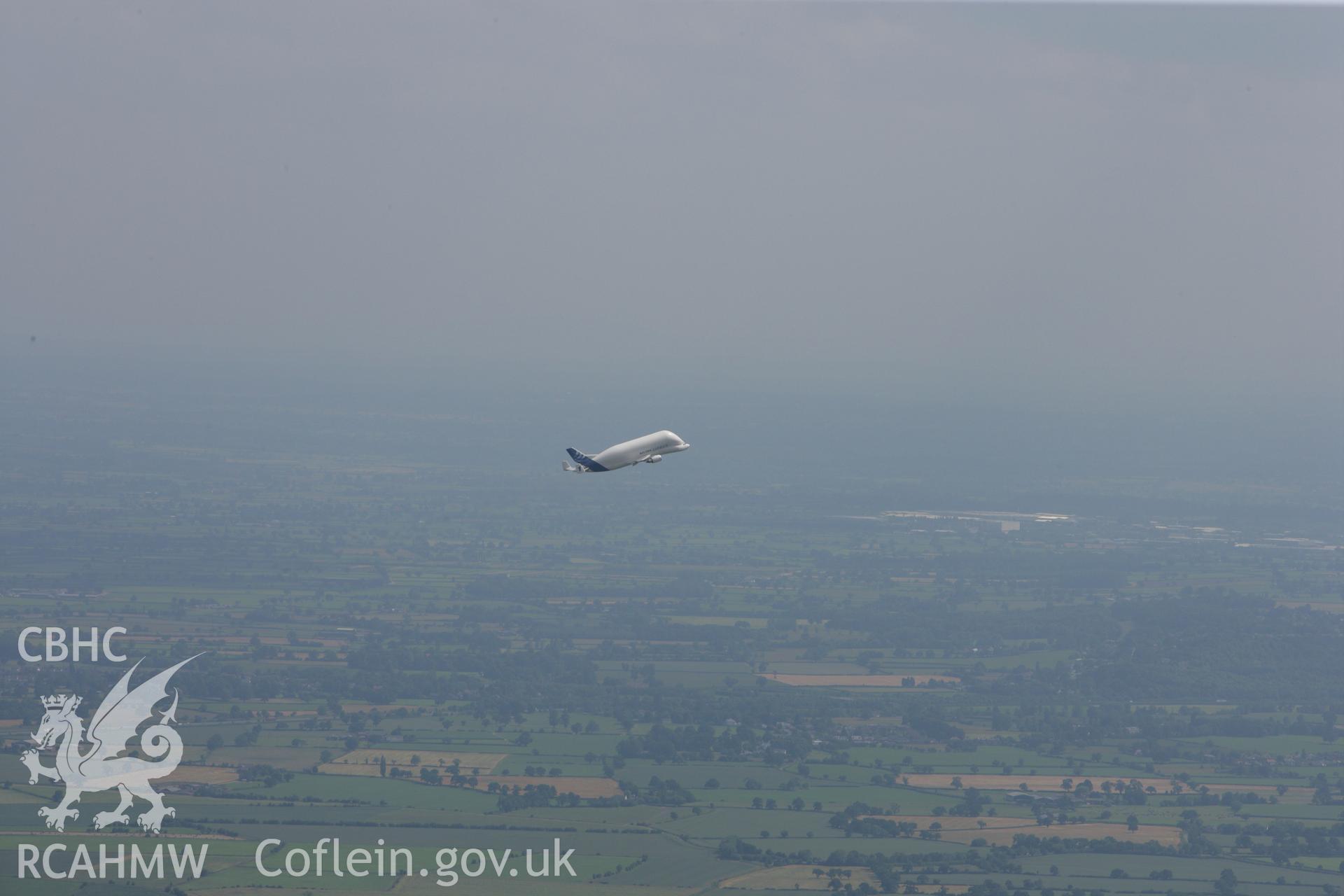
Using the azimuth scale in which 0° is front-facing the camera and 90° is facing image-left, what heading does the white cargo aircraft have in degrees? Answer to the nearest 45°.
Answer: approximately 270°
